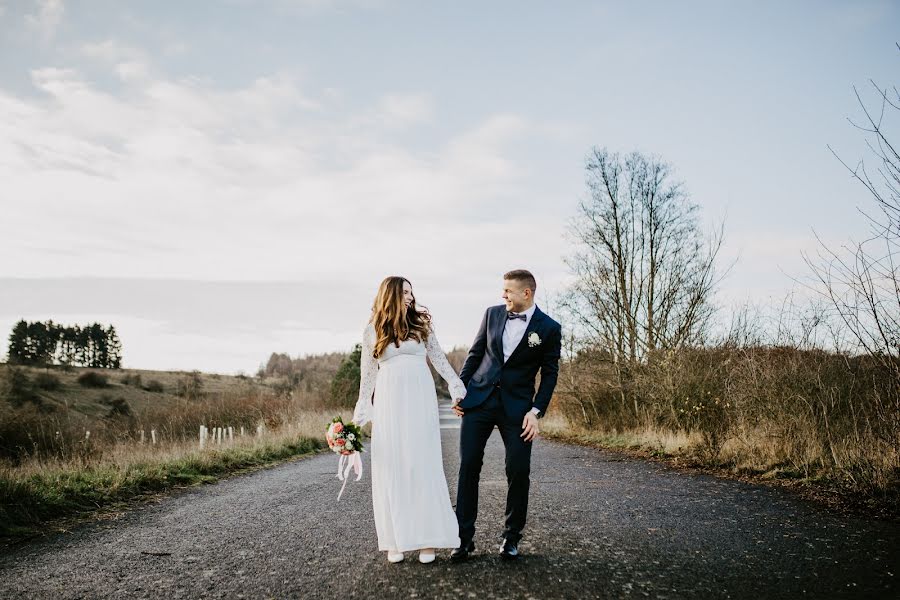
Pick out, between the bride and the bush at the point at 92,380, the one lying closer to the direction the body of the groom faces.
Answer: the bride

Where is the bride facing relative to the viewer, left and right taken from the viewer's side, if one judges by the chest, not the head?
facing the viewer

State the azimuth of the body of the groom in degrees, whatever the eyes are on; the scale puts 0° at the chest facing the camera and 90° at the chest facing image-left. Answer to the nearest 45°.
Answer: approximately 0°

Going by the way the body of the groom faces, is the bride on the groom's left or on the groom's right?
on the groom's right

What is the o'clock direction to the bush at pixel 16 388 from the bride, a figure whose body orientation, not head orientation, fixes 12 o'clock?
The bush is roughly at 5 o'clock from the bride.

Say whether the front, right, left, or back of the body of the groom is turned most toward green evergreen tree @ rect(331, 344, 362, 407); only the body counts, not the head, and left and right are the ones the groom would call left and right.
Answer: back

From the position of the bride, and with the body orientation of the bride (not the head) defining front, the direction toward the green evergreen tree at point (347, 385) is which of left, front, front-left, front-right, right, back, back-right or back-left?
back

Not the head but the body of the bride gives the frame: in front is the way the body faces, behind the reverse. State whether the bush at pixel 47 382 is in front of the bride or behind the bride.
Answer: behind

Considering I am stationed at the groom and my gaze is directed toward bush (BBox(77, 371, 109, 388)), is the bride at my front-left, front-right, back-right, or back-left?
front-left

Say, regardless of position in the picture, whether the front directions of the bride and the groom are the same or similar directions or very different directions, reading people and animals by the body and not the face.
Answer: same or similar directions
